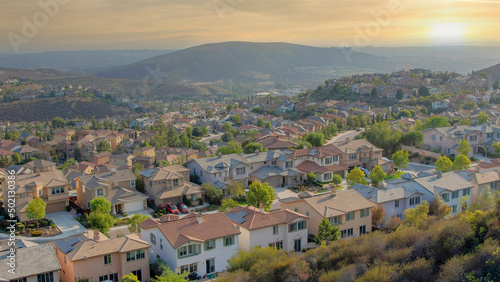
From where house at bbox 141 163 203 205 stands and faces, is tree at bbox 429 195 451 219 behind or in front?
in front

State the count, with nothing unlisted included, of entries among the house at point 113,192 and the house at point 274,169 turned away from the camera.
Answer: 0

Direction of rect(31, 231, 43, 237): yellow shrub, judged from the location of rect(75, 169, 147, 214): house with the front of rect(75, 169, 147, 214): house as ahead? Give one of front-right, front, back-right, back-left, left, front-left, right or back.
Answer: right

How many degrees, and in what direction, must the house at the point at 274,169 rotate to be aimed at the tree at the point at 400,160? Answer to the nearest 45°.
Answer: approximately 45° to its left

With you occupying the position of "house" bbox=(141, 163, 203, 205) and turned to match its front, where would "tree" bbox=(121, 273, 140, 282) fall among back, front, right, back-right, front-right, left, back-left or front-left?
front-right

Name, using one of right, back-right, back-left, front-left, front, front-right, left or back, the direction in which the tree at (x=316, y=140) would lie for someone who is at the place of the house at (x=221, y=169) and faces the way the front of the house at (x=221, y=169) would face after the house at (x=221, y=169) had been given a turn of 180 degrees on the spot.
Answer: right

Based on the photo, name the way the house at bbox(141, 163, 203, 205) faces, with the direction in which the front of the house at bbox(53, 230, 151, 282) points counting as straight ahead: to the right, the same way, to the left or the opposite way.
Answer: the opposite way

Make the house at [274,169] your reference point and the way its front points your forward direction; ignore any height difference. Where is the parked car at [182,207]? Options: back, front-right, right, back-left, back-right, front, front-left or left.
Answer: right

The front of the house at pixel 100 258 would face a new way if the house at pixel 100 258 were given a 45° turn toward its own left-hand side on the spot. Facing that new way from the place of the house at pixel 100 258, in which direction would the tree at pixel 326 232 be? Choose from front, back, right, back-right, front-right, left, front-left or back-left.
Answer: back

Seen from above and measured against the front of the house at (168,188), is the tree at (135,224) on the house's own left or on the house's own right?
on the house's own right
